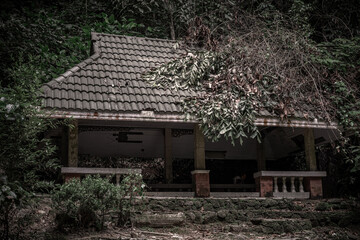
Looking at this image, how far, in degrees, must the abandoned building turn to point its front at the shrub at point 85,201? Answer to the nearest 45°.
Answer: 0° — it already faces it

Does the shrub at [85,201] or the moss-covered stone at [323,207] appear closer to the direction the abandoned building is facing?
the shrub

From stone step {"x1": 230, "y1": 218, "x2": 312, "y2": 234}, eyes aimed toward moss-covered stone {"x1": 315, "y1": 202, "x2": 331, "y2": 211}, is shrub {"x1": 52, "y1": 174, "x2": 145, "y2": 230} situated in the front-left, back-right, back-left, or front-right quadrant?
back-left

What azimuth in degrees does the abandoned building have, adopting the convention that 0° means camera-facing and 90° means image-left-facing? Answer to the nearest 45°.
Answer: approximately 0°

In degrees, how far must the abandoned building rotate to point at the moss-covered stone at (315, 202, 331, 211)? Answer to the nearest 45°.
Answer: approximately 90° to its left
